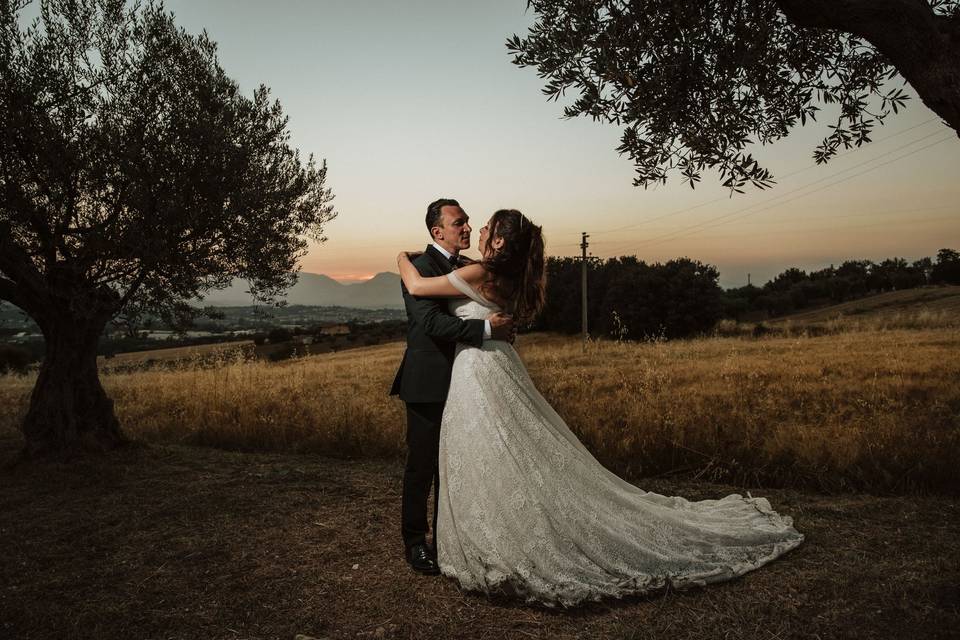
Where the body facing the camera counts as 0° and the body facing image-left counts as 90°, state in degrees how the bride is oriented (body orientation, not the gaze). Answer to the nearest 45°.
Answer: approximately 90°

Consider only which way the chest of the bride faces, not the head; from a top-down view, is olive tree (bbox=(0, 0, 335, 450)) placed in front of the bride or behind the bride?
in front
